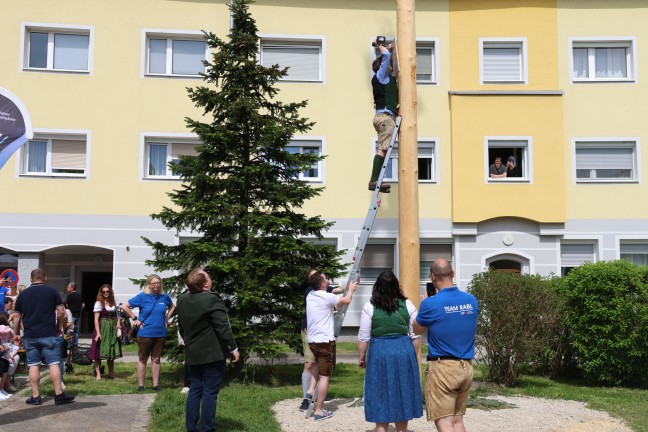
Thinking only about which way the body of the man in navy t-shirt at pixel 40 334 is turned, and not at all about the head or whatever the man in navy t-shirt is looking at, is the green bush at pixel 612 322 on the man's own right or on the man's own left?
on the man's own right

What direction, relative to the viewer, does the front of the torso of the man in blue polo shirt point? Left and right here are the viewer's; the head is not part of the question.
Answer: facing away from the viewer and to the left of the viewer

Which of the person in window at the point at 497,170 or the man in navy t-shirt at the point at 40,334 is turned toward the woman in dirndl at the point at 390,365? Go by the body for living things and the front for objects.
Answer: the person in window

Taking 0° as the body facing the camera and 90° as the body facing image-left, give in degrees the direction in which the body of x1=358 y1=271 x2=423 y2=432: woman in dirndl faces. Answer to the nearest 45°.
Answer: approximately 180°

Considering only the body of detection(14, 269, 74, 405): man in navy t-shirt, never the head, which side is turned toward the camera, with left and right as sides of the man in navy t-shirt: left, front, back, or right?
back

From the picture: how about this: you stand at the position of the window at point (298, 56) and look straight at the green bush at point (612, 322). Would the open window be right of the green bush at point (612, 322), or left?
left

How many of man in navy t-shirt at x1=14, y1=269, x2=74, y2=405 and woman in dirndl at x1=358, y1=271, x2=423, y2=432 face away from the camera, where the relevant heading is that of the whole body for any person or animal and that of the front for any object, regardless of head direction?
2

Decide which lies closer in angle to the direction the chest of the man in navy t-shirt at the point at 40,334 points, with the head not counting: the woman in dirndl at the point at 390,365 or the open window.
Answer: the open window
